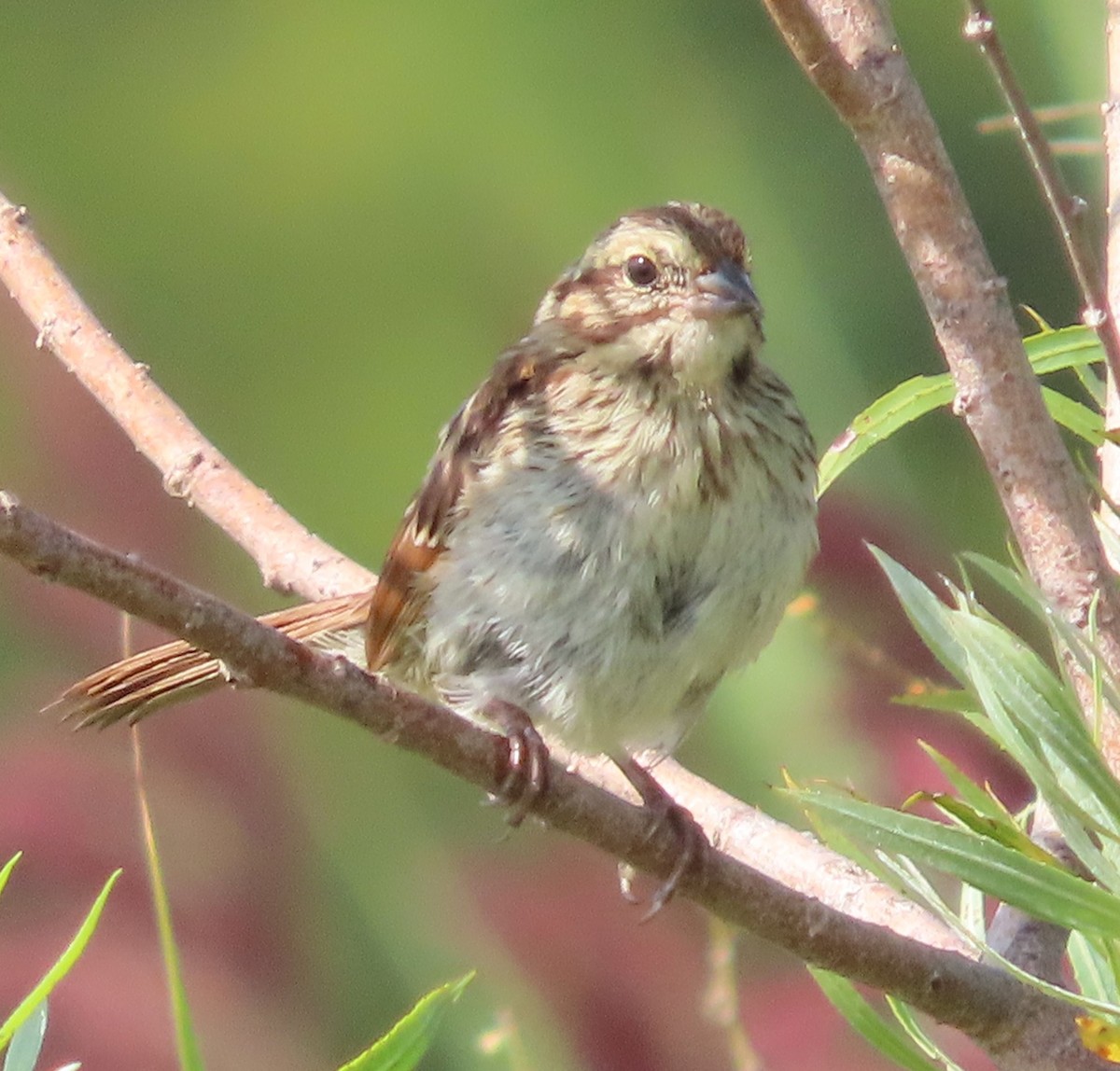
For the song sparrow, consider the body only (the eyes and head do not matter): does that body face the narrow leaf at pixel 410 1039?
no

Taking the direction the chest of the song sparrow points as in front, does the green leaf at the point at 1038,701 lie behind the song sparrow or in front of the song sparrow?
in front

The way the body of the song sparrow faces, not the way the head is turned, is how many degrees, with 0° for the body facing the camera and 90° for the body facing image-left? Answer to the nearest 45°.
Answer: approximately 315°

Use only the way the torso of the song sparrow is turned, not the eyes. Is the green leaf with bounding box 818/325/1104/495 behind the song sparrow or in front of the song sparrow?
in front

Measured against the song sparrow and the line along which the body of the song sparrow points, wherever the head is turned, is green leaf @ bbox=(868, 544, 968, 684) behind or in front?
in front
